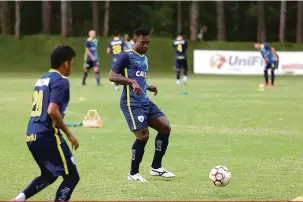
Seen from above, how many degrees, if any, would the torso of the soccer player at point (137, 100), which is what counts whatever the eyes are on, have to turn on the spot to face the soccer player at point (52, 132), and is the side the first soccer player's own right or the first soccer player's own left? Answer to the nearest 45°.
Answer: approximately 45° to the first soccer player's own right

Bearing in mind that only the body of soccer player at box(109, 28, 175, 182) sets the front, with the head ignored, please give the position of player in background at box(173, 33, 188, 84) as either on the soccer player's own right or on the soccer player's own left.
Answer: on the soccer player's own left

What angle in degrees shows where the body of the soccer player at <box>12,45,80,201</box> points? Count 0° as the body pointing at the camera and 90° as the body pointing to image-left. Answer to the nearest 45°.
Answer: approximately 225°

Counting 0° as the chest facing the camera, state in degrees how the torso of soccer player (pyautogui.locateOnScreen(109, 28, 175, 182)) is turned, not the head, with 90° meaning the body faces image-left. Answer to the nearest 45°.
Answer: approximately 315°

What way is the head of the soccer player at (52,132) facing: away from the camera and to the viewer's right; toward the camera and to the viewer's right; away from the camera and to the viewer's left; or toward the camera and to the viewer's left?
away from the camera and to the viewer's right

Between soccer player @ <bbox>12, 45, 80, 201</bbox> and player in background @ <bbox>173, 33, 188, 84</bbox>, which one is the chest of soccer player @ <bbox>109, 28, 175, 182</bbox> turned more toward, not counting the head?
the soccer player

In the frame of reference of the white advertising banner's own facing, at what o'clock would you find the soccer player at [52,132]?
The soccer player is roughly at 12 o'clock from the white advertising banner.

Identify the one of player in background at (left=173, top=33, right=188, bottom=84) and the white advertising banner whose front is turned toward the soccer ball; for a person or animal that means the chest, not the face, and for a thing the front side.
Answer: the white advertising banner
